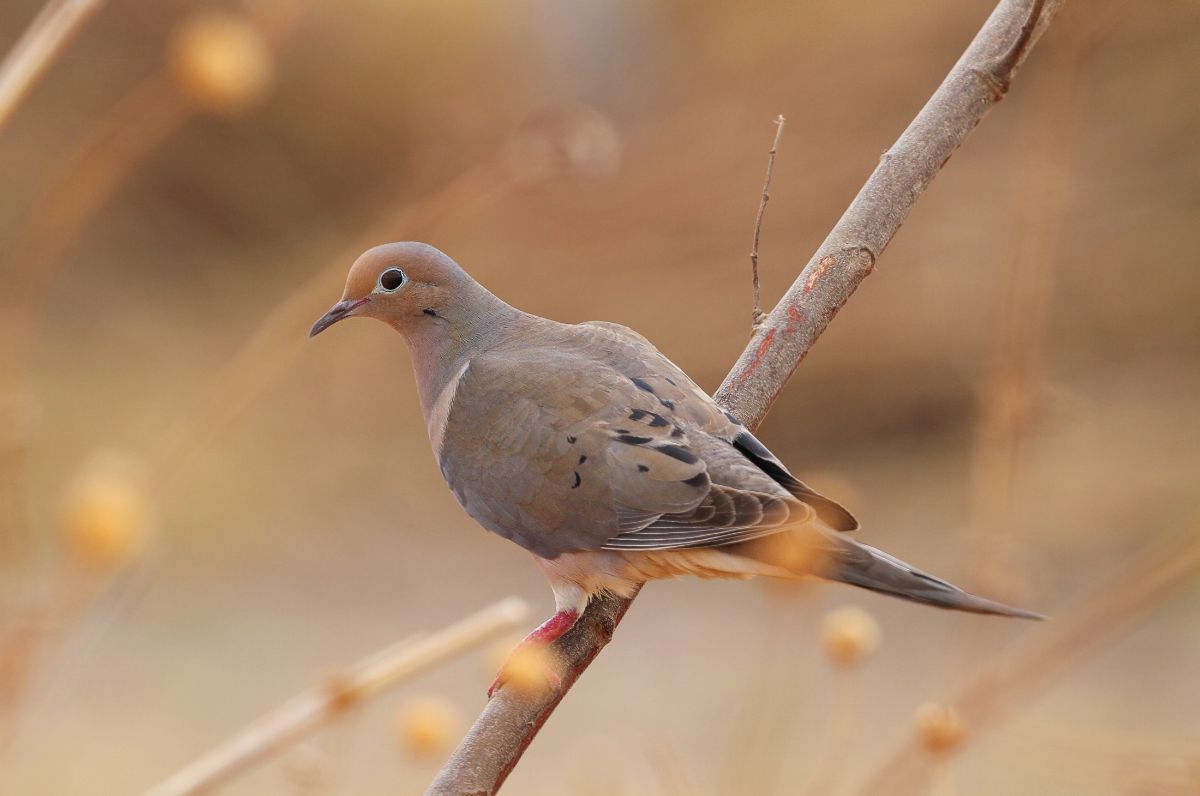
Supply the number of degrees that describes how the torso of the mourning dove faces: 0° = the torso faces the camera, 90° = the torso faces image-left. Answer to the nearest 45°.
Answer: approximately 90°
